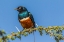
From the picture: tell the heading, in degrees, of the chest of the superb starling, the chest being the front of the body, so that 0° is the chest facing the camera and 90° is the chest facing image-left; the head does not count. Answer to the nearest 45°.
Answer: approximately 45°
